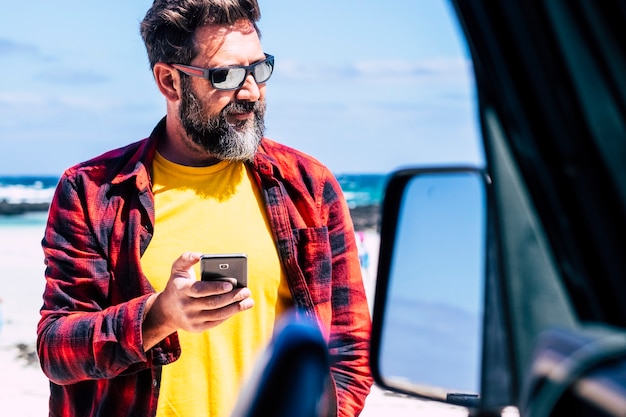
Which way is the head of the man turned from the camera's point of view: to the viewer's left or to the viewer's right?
to the viewer's right

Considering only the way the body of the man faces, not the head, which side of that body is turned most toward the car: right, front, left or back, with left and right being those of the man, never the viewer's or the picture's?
front

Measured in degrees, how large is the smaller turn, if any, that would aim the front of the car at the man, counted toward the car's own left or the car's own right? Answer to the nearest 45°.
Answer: approximately 90° to the car's own left

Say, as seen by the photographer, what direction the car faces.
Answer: facing away from the viewer and to the right of the viewer

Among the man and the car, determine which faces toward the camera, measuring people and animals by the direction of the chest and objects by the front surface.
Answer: the man

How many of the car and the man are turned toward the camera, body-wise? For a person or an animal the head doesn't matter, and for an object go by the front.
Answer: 1

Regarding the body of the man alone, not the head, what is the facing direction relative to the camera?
toward the camera
